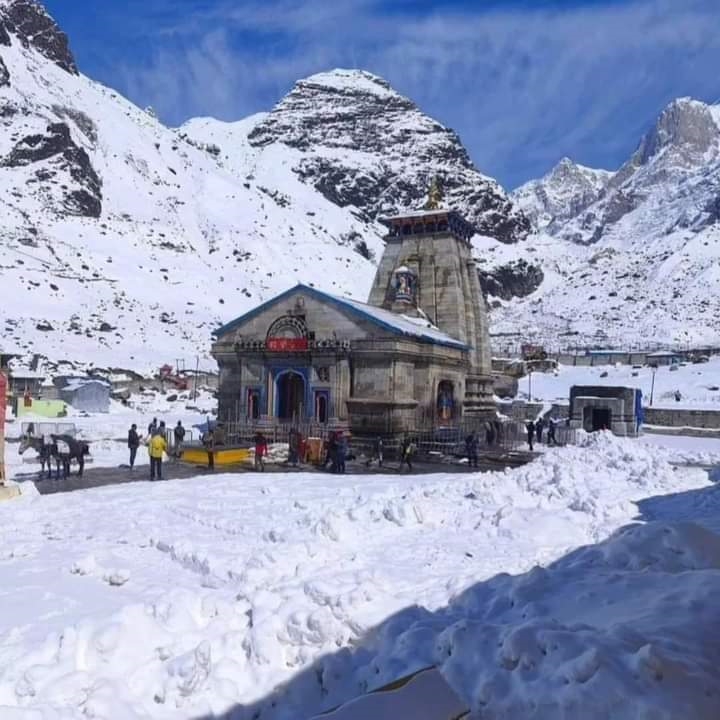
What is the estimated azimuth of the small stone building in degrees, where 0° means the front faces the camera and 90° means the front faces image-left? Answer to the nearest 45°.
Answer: approximately 45°

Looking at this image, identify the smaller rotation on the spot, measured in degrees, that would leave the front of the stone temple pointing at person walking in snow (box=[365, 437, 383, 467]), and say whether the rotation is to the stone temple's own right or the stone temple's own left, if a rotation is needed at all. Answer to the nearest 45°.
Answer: approximately 45° to the stone temple's own left

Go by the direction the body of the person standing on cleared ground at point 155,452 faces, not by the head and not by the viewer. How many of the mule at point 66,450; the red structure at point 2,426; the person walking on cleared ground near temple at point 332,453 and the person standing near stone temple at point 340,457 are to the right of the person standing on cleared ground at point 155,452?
2

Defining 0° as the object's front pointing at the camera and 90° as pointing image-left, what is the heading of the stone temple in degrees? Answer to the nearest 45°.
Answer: approximately 45°

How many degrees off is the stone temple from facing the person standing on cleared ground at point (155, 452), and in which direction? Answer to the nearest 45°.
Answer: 0° — it already faces them

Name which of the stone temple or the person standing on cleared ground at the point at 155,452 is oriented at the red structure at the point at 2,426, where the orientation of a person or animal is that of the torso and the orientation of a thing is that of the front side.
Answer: the stone temple

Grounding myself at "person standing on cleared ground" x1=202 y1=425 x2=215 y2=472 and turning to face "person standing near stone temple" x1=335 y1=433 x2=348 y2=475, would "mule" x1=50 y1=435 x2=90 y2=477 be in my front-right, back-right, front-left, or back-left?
back-right

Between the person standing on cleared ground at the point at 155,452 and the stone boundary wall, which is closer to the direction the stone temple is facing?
the person standing on cleared ground
